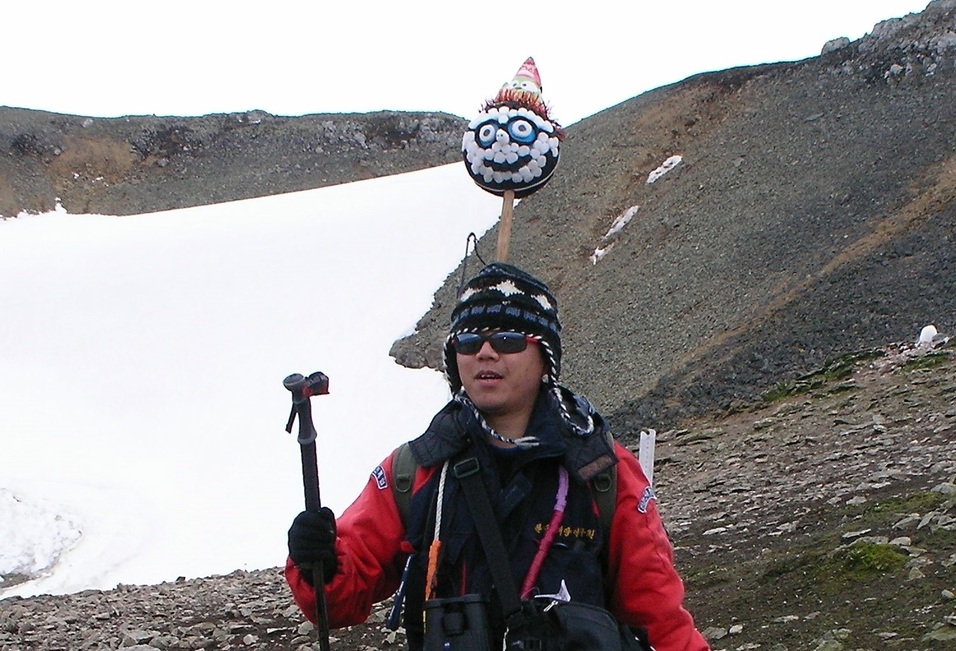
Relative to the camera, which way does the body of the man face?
toward the camera
